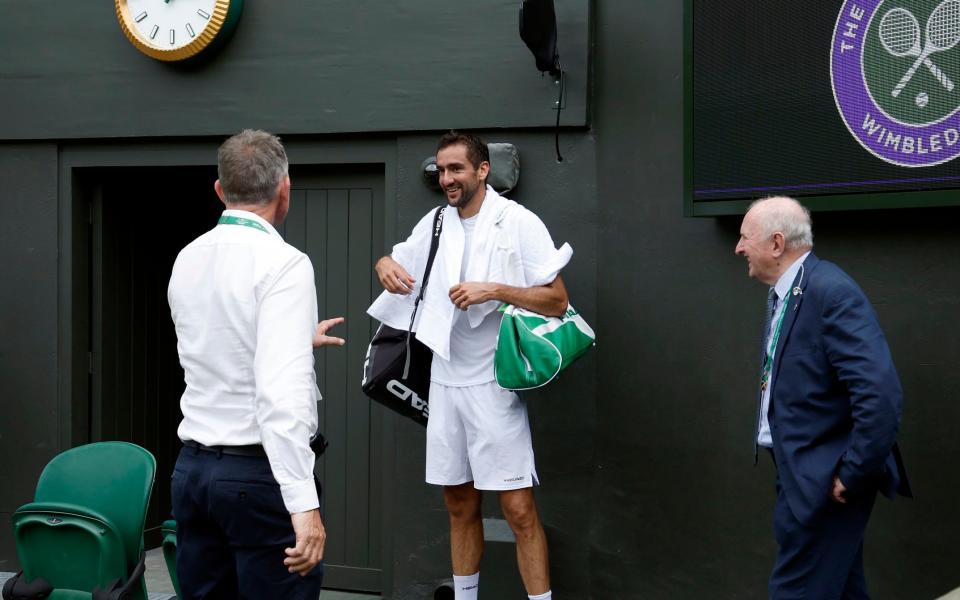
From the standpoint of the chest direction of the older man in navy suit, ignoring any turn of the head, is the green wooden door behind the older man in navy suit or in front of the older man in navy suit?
in front

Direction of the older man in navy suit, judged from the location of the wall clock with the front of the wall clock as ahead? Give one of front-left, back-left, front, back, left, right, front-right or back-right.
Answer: front-left

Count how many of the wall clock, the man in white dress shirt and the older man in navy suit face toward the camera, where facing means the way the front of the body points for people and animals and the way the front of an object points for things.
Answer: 1

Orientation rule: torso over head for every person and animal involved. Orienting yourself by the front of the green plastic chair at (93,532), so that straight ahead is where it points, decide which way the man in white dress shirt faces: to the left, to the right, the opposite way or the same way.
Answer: the opposite way

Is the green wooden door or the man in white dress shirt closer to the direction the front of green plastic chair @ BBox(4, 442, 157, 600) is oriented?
the man in white dress shirt

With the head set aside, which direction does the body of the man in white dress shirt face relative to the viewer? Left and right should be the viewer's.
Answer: facing away from the viewer and to the right of the viewer

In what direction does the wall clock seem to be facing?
toward the camera

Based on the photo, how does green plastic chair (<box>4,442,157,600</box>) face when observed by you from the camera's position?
facing the viewer and to the left of the viewer

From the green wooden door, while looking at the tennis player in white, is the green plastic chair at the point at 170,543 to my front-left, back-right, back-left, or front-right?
front-right

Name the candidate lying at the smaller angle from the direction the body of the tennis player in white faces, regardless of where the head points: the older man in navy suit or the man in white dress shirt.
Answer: the man in white dress shirt

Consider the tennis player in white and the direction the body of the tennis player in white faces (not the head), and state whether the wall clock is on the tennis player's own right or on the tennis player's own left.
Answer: on the tennis player's own right

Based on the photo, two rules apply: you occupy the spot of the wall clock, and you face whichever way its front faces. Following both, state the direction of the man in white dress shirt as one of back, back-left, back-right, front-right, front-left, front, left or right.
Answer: front

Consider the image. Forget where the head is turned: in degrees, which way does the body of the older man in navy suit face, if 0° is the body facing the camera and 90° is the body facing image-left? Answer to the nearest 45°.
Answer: approximately 90°

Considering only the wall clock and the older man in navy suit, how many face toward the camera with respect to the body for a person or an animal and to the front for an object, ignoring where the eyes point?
1

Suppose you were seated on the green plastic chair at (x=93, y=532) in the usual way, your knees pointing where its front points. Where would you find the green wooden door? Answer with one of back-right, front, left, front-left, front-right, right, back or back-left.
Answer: back

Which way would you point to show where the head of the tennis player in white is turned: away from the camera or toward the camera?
toward the camera
